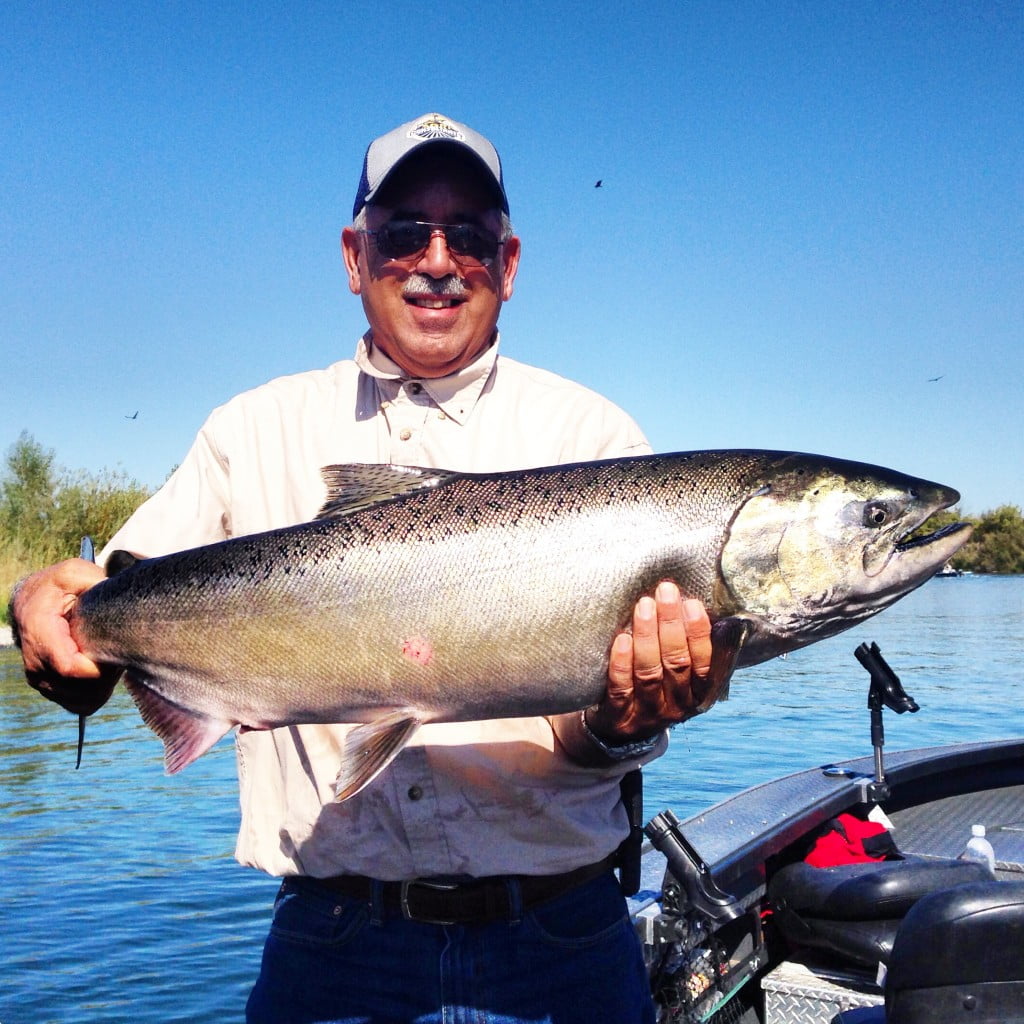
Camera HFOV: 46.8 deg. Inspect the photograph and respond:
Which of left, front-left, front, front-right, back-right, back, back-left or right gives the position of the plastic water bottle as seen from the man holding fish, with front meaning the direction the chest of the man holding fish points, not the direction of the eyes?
back-left

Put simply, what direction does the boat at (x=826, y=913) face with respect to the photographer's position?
facing away from the viewer and to the right of the viewer

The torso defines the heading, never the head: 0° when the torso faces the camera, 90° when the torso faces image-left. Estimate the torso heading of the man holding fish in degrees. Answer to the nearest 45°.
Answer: approximately 0°
